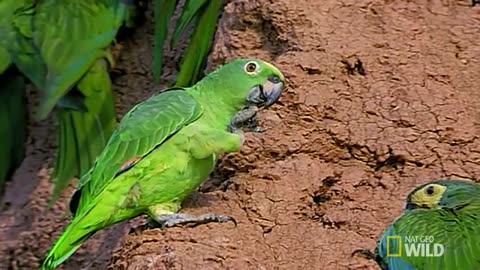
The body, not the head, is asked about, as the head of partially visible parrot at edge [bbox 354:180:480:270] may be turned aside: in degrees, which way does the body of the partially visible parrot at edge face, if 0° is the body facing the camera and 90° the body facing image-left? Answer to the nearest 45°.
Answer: approximately 90°

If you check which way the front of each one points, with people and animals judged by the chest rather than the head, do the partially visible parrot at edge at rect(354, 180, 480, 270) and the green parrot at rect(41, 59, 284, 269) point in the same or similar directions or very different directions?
very different directions

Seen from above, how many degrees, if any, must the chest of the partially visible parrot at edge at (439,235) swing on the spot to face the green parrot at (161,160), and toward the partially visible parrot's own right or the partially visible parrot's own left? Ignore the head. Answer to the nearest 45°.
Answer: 0° — it already faces it

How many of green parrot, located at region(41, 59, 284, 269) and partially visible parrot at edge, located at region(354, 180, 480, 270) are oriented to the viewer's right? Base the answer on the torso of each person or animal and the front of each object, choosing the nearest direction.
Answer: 1

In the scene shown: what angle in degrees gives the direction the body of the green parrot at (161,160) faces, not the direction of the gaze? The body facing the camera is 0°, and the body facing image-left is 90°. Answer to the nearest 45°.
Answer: approximately 270°

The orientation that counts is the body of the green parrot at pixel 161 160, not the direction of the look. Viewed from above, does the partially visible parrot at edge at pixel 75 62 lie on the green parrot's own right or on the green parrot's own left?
on the green parrot's own left
